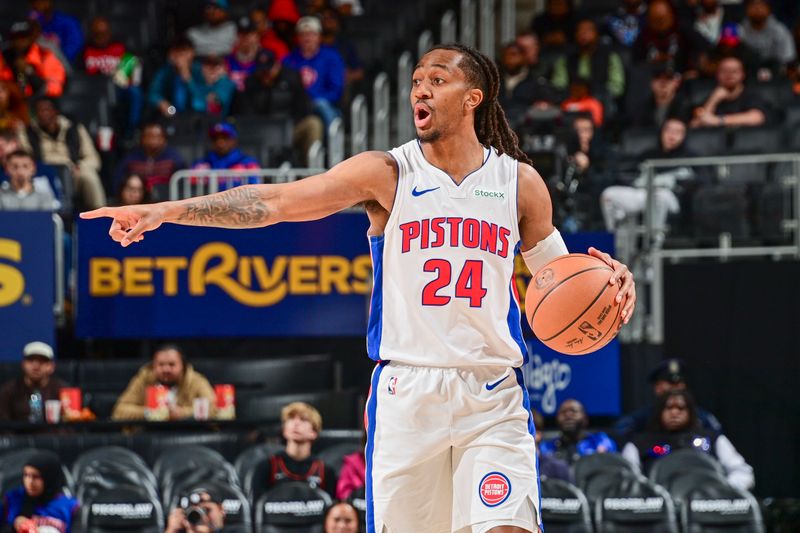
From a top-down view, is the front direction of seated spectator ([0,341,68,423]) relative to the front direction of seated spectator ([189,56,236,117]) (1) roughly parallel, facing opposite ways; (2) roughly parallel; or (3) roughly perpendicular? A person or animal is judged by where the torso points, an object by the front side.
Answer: roughly parallel

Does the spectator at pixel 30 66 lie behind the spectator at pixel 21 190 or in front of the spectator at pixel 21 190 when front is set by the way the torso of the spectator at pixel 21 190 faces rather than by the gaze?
behind

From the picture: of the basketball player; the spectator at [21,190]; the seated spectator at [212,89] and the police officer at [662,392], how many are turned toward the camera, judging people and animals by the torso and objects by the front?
4

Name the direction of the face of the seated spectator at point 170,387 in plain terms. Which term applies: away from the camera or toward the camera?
toward the camera

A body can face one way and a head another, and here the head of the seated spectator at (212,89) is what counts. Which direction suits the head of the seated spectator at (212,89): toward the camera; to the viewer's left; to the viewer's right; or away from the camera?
toward the camera

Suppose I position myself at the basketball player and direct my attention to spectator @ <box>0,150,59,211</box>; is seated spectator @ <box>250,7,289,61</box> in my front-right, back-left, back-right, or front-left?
front-right

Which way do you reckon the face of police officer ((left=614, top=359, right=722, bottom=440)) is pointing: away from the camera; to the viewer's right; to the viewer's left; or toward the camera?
toward the camera

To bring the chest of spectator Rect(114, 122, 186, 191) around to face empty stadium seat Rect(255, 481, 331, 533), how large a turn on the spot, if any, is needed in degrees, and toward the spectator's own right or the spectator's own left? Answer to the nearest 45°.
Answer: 0° — they already face it

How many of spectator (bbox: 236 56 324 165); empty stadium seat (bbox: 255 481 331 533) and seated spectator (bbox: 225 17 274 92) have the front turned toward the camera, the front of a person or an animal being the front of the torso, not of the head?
3

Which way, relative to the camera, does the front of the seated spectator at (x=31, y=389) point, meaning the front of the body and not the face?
toward the camera

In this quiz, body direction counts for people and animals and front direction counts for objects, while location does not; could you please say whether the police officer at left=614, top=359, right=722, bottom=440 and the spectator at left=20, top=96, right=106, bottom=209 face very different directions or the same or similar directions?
same or similar directions

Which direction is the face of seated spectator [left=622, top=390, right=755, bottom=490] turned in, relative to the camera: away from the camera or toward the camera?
toward the camera

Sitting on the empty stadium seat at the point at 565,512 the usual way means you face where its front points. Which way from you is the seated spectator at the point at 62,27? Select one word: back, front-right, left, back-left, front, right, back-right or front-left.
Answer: back-right

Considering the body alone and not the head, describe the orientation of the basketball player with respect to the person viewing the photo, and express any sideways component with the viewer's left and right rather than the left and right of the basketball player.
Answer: facing the viewer

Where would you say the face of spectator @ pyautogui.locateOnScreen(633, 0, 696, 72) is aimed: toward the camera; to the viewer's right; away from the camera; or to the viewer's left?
toward the camera

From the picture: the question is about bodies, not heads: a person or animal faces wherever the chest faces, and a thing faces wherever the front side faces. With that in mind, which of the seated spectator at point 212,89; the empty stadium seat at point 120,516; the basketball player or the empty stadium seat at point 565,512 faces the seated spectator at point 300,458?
the seated spectator at point 212,89

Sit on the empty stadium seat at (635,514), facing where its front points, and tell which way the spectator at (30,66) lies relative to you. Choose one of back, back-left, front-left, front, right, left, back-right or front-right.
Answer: back-right

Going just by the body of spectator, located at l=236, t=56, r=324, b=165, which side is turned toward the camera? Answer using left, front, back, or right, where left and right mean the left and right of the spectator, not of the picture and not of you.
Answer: front

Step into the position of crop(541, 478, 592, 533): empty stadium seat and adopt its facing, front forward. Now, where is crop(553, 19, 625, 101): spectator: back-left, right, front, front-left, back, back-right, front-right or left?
back

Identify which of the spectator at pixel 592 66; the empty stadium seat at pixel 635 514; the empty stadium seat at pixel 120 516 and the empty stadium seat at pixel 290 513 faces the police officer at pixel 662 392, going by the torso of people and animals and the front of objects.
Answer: the spectator at pixel 592 66

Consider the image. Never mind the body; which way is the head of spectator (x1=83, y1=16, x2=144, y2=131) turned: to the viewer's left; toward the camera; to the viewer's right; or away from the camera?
toward the camera
